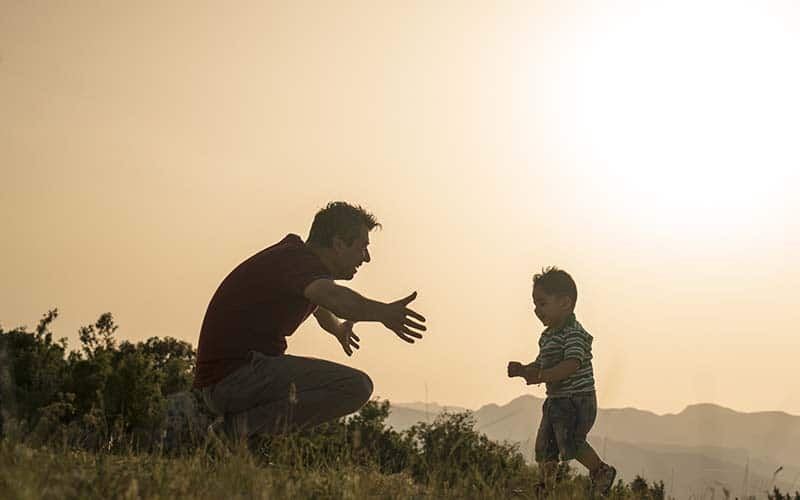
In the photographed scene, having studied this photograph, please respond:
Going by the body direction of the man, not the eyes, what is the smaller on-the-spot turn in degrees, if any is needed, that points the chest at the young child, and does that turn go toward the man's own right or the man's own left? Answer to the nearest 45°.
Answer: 0° — they already face them

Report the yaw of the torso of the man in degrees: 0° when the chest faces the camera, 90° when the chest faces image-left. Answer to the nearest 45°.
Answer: approximately 270°

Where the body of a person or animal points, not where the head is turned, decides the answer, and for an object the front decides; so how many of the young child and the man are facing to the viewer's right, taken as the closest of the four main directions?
1

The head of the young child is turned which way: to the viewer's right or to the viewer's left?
to the viewer's left

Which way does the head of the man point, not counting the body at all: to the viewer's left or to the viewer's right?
to the viewer's right

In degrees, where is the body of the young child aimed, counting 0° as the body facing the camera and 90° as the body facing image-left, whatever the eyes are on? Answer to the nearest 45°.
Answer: approximately 45°
